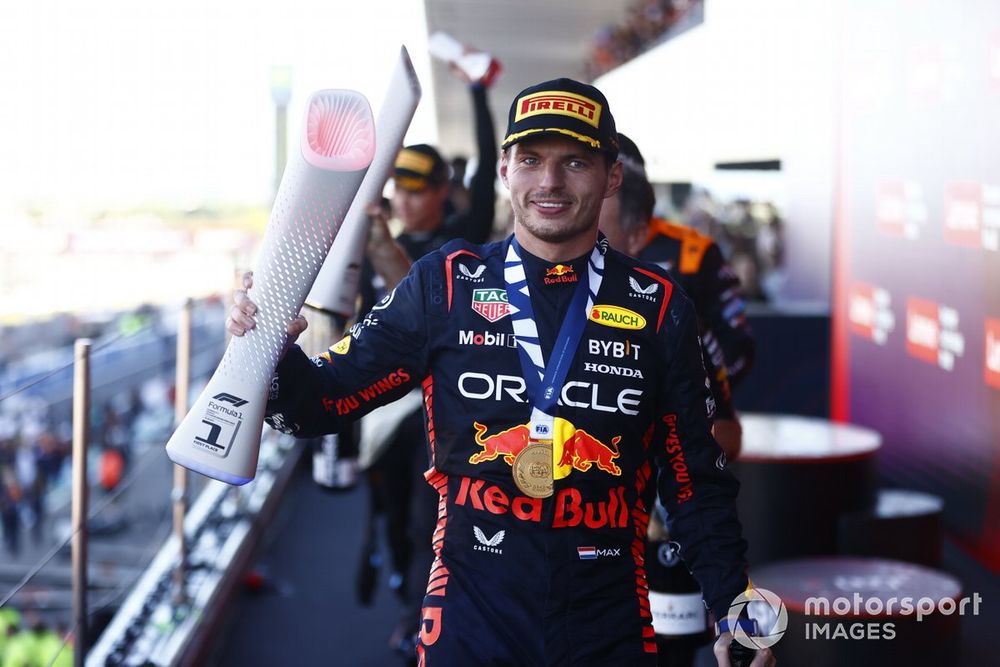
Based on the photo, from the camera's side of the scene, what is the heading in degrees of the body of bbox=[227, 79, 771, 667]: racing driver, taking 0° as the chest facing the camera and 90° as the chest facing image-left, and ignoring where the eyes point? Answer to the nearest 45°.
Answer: approximately 0°

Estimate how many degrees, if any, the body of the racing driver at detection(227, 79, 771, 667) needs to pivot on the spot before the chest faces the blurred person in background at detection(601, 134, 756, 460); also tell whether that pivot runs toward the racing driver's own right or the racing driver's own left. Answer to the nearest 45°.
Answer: approximately 180°

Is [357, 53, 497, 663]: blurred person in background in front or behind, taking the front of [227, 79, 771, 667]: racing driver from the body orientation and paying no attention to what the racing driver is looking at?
behind

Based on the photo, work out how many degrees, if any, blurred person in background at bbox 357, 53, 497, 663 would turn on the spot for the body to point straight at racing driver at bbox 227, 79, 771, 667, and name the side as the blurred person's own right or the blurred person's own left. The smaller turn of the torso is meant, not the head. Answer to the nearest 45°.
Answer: approximately 45° to the blurred person's own left

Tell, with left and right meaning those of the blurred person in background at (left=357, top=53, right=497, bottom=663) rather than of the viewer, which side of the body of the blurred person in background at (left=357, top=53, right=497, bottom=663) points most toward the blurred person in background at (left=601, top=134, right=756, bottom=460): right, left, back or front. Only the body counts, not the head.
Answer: left
